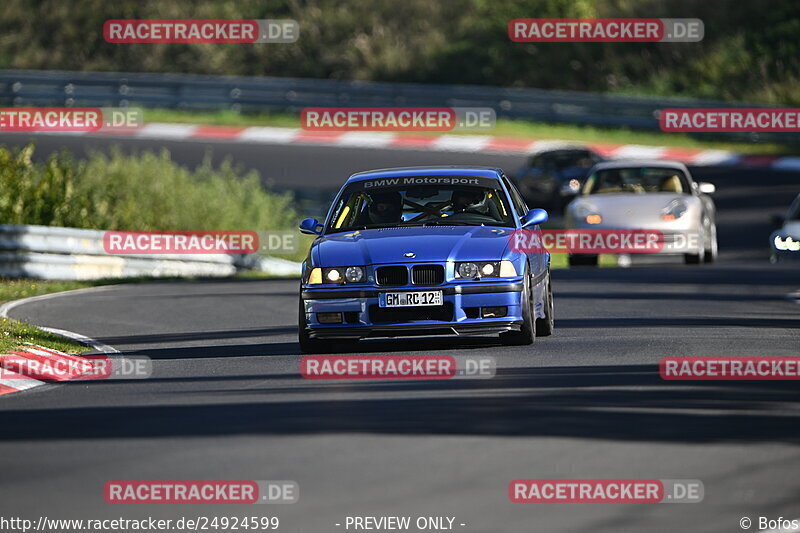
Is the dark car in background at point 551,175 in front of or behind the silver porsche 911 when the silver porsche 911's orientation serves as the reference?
behind

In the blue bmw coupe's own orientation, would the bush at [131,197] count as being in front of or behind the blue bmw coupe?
behind

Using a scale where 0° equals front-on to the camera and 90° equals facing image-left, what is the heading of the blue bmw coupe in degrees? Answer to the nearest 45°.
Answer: approximately 0°

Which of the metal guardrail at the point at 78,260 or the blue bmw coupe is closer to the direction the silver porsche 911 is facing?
the blue bmw coupe

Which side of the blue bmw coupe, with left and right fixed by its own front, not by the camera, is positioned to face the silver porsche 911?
back

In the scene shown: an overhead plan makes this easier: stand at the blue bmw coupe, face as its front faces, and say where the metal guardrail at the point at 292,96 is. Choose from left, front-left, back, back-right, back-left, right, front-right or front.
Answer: back

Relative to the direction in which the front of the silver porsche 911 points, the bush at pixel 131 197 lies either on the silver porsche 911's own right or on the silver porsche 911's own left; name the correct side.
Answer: on the silver porsche 911's own right

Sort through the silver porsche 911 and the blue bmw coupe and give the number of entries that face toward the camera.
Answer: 2

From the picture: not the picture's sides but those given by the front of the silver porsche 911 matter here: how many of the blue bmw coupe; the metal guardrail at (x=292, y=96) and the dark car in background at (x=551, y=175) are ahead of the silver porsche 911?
1

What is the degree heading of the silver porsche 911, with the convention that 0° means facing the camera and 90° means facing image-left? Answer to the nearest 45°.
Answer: approximately 0°
